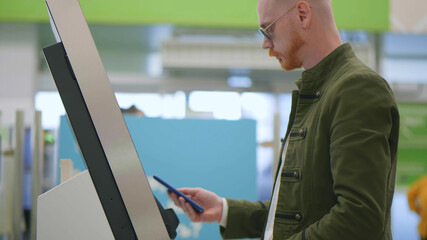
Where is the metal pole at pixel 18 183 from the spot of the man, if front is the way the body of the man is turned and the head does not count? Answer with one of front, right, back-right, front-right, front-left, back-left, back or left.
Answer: front-right

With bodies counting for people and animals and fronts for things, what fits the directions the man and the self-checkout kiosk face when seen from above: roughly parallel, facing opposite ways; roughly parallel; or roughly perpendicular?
roughly parallel, facing opposite ways

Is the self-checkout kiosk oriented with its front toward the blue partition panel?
no

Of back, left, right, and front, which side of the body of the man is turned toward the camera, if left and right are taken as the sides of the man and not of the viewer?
left

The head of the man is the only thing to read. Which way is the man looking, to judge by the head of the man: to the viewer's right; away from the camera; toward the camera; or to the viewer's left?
to the viewer's left

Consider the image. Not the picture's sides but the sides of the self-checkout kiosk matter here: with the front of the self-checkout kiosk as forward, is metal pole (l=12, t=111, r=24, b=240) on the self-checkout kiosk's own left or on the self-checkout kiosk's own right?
on the self-checkout kiosk's own left

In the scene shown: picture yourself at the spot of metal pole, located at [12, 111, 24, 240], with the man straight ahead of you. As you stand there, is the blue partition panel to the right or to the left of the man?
left

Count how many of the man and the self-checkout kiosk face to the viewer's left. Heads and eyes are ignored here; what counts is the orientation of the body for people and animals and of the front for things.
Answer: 1

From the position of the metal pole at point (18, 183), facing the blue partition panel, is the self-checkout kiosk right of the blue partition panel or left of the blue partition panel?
right

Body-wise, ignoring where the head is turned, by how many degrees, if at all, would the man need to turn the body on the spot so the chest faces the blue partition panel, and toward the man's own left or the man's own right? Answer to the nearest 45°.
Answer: approximately 90° to the man's own right

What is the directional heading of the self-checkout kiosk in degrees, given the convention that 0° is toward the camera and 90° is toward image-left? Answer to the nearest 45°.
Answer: approximately 270°
